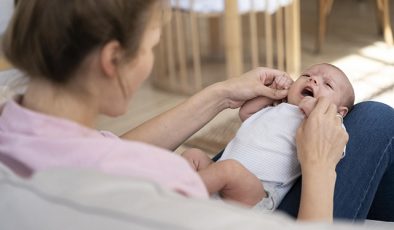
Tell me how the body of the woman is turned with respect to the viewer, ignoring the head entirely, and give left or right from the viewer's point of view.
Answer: facing away from the viewer and to the right of the viewer

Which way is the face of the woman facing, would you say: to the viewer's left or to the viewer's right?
to the viewer's right

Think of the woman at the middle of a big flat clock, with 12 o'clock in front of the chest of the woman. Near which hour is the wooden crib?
The wooden crib is roughly at 11 o'clock from the woman.
